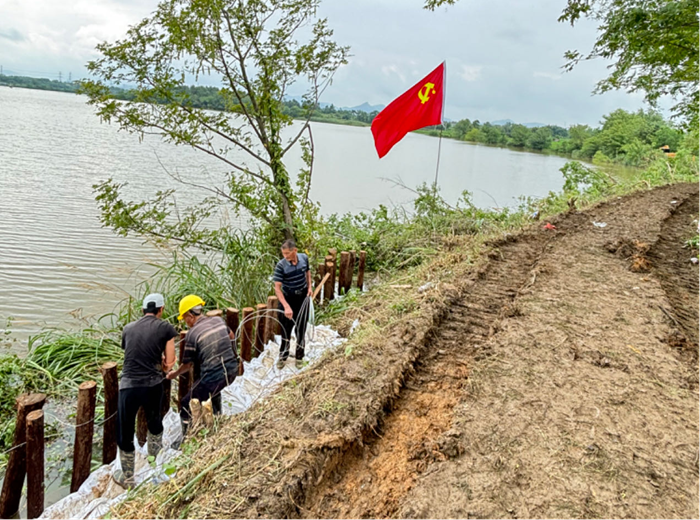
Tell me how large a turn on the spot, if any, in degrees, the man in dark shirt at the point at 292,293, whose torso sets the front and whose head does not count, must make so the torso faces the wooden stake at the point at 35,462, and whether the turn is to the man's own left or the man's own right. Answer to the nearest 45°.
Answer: approximately 45° to the man's own right

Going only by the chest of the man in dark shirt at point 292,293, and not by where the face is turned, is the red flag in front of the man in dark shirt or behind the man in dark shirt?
behind

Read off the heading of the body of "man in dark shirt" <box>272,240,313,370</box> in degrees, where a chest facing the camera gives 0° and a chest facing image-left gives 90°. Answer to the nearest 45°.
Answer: approximately 0°
